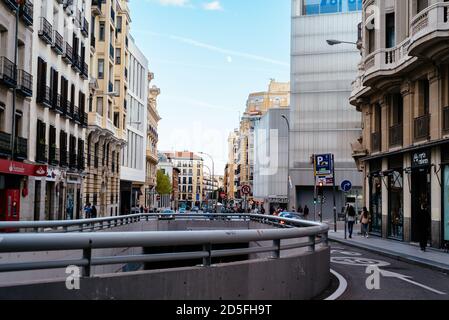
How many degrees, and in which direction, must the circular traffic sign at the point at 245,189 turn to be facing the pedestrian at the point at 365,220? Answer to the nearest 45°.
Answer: approximately 45° to its left

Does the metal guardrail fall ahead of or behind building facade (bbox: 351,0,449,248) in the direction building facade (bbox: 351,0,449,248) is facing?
ahead

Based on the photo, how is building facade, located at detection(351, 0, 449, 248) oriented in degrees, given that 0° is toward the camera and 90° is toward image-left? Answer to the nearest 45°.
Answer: approximately 45°

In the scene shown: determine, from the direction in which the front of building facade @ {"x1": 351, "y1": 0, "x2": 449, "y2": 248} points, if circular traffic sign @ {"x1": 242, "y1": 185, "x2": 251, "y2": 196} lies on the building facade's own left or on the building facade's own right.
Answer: on the building facade's own right

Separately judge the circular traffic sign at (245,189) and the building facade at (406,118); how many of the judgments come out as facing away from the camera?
0

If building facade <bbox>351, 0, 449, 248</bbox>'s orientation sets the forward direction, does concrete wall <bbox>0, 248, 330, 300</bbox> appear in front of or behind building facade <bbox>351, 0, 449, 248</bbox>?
in front

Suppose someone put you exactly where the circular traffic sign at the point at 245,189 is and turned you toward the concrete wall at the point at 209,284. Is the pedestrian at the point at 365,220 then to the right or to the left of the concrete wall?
left

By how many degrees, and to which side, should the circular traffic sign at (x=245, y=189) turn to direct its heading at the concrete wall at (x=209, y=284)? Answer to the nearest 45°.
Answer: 0° — it already faces it

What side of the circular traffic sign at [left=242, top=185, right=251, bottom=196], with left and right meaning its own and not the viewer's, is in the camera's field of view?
front

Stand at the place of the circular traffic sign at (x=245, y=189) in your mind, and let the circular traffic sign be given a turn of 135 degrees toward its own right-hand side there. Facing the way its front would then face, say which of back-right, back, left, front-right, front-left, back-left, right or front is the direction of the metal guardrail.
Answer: back-left
